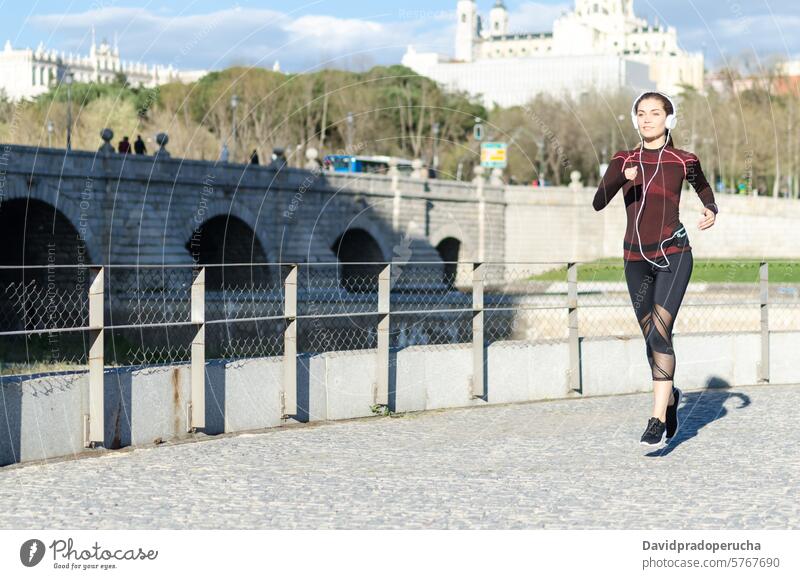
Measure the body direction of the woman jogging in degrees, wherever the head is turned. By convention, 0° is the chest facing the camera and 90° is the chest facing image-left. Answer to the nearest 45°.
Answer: approximately 0°

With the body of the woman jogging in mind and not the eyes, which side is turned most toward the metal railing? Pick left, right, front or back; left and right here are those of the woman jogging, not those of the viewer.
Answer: right
